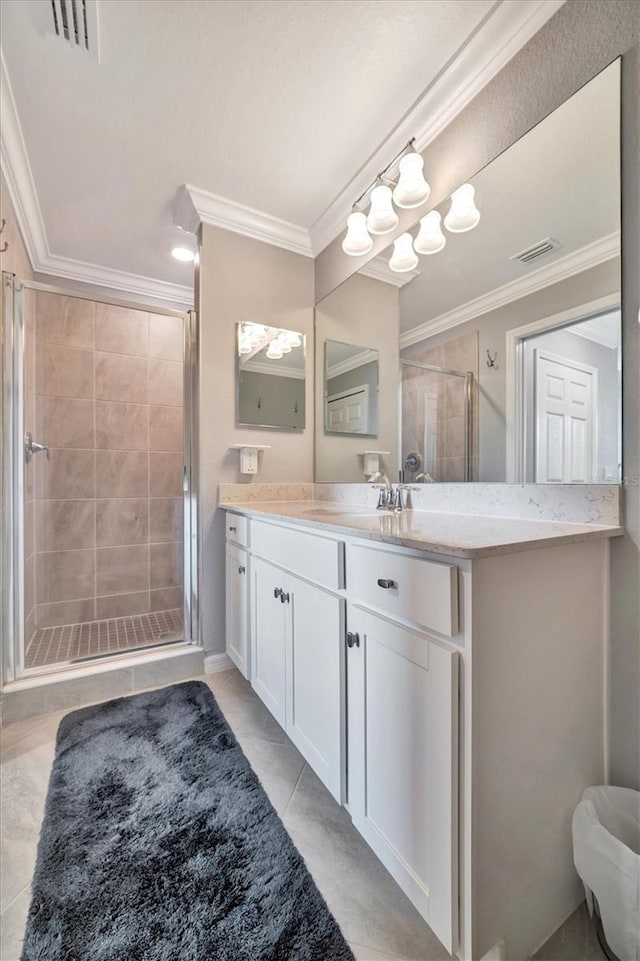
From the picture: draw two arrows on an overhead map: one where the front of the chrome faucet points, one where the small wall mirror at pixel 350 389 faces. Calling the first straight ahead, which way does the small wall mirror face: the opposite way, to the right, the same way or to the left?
to the left

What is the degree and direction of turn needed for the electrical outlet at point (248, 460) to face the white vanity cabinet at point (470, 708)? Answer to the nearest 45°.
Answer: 0° — it already faces it

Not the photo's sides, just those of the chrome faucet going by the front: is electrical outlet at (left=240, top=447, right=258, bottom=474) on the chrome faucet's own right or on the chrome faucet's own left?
on the chrome faucet's own right

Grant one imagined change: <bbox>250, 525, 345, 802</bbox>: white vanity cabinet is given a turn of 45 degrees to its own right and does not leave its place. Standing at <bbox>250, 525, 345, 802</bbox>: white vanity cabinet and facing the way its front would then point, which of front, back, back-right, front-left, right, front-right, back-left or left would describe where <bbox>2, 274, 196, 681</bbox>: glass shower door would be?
front-right

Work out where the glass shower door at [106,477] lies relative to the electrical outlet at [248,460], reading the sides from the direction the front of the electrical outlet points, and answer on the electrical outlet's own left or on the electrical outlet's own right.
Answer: on the electrical outlet's own right

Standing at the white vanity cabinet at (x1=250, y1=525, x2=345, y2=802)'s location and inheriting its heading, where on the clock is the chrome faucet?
The chrome faucet is roughly at 6 o'clock from the white vanity cabinet.
